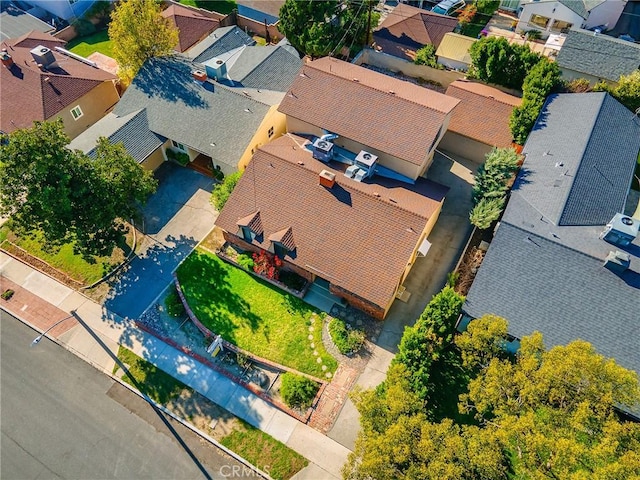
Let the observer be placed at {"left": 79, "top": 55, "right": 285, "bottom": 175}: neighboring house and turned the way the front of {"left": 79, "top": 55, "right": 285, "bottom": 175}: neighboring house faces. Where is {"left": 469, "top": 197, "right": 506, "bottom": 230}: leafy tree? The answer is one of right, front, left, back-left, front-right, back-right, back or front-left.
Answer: left

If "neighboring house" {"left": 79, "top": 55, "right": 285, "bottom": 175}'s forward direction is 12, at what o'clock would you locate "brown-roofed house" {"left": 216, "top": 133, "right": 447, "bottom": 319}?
"brown-roofed house" {"left": 216, "top": 133, "right": 447, "bottom": 319} is roughly at 9 o'clock from "neighboring house" {"left": 79, "top": 55, "right": 285, "bottom": 175}.

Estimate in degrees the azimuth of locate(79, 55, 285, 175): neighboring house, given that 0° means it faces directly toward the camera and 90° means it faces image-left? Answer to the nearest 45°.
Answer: approximately 45°

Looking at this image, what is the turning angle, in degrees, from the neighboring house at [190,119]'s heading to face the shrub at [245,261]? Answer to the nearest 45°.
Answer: approximately 90° to its left

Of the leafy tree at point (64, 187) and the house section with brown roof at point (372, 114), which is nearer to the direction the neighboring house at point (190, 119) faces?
the leafy tree

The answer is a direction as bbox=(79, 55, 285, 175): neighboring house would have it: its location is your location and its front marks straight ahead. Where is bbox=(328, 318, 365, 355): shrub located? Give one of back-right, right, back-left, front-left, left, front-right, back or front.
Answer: left

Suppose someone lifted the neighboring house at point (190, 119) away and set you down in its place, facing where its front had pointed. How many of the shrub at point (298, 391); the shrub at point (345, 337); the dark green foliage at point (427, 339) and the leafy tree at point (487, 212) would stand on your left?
4

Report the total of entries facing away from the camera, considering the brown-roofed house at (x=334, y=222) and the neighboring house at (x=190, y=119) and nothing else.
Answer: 0

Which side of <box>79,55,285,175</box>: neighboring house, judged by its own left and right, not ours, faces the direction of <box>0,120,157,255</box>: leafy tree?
front

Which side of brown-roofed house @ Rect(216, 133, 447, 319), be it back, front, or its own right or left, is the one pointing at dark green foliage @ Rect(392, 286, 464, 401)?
left
